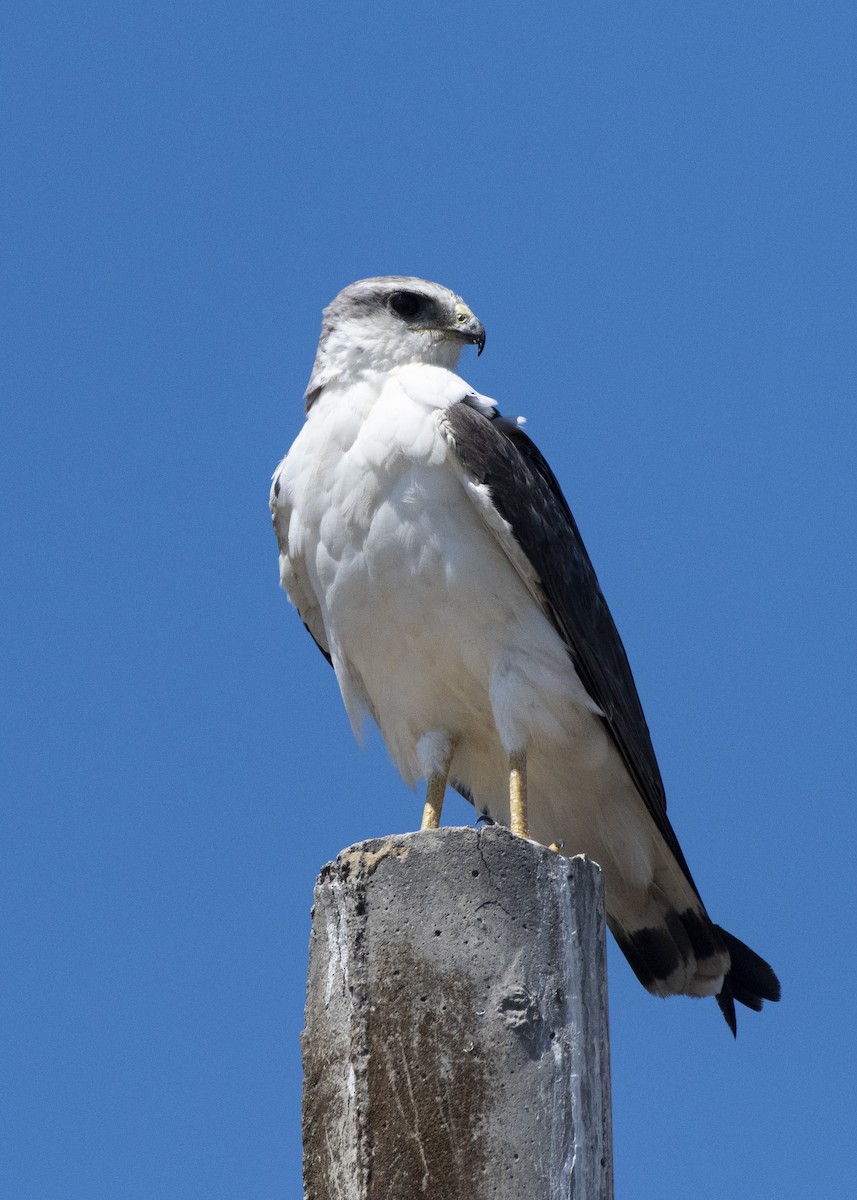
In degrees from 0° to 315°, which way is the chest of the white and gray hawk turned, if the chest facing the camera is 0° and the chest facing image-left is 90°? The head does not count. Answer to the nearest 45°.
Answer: approximately 45°
